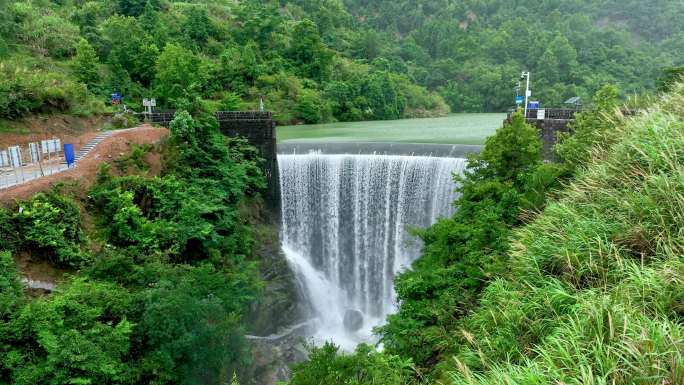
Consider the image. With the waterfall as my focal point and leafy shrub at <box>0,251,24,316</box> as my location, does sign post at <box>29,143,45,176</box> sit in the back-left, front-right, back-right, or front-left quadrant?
front-left

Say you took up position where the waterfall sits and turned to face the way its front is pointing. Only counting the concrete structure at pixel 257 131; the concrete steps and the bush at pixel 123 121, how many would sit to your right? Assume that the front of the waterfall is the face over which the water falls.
3

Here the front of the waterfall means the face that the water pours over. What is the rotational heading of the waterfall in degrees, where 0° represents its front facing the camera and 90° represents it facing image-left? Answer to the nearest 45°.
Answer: approximately 0°

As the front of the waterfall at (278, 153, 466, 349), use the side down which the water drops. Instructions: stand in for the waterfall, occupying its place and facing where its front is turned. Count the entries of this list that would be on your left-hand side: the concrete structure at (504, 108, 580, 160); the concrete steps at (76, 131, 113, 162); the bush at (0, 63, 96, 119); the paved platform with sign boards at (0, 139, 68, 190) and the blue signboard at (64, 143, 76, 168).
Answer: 1

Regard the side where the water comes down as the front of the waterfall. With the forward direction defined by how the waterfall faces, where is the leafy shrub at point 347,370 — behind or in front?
in front

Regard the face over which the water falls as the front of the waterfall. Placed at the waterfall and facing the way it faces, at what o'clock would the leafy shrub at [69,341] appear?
The leafy shrub is roughly at 1 o'clock from the waterfall.

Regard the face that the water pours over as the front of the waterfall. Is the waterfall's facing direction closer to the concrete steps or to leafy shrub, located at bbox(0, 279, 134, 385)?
the leafy shrub

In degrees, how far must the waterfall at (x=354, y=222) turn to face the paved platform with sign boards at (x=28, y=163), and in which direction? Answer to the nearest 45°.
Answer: approximately 45° to its right

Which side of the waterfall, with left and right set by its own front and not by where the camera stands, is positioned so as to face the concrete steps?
right

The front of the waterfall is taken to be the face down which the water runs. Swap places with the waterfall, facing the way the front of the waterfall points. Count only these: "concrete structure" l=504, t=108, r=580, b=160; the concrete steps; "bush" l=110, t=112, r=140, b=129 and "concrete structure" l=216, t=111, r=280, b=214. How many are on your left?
1

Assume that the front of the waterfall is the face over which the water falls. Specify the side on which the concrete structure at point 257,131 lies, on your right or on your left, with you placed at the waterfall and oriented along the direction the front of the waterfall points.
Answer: on your right

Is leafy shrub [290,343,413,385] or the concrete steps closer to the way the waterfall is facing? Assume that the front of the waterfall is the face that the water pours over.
the leafy shrub

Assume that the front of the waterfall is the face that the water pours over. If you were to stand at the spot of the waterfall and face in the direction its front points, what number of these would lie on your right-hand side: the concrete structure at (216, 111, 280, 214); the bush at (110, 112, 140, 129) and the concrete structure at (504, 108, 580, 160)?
2

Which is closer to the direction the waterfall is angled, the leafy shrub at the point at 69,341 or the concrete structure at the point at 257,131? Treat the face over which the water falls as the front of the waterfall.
the leafy shrub

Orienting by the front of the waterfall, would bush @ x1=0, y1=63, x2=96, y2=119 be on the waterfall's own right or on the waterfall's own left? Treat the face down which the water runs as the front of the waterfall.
on the waterfall's own right

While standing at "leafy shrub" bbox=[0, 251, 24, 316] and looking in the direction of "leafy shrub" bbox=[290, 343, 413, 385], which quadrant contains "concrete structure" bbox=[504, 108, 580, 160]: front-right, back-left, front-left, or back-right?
front-left

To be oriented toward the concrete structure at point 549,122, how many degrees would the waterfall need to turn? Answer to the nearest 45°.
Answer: approximately 90° to its left

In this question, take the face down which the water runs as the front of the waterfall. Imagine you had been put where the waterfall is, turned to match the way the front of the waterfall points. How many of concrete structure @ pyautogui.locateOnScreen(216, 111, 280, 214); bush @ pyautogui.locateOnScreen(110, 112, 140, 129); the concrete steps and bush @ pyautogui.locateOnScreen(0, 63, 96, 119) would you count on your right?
4

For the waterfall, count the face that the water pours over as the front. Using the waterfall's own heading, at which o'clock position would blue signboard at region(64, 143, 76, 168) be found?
The blue signboard is roughly at 2 o'clock from the waterfall.
